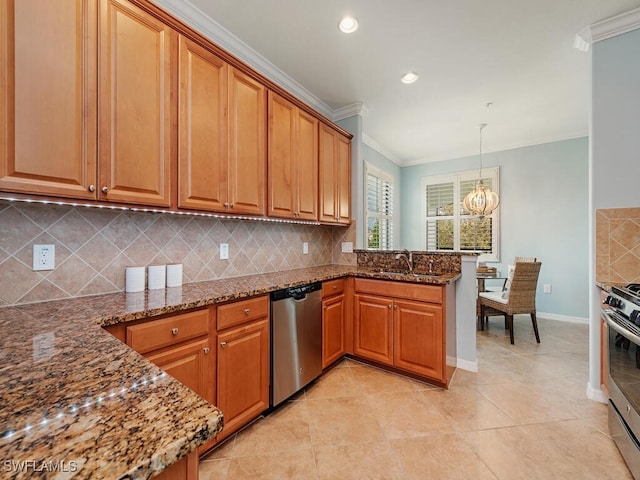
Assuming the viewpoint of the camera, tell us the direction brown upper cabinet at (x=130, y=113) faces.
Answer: facing the viewer and to the right of the viewer

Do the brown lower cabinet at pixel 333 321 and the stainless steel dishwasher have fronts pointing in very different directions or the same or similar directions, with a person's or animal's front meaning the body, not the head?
same or similar directions

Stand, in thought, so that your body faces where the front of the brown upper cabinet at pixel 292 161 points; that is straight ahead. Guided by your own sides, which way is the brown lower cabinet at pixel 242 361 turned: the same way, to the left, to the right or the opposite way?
the same way

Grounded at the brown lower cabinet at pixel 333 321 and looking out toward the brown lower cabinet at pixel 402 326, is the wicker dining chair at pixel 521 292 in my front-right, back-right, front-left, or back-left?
front-left

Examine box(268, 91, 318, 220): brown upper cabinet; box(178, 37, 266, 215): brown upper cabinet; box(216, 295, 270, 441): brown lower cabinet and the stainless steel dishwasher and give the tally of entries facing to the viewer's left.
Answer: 0

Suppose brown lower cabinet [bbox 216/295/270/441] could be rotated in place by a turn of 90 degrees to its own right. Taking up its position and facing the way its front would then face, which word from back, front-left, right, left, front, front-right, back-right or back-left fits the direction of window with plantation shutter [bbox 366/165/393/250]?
back

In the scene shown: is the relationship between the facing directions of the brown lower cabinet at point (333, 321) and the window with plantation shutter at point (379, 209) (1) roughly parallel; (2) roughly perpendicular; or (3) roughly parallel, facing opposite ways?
roughly parallel

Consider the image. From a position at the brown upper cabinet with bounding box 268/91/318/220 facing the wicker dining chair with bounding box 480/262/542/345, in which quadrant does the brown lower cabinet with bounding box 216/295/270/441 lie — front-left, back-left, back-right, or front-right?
back-right

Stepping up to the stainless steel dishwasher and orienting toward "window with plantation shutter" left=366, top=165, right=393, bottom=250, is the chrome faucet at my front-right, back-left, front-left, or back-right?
front-right

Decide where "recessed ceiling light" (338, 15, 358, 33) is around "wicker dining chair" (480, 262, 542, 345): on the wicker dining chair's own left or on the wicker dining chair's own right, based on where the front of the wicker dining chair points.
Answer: on the wicker dining chair's own left

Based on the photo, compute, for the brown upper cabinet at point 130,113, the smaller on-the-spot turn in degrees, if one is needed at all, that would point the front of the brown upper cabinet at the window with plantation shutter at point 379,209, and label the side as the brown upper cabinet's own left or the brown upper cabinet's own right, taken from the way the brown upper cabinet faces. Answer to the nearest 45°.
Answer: approximately 90° to the brown upper cabinet's own left

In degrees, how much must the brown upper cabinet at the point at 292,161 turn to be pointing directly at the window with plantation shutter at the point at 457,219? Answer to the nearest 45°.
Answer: approximately 90° to its left

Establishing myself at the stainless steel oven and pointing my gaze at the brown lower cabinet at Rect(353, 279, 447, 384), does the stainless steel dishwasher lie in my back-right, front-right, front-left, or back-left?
front-left

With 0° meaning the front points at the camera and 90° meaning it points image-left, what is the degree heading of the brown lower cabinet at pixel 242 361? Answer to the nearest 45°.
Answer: approximately 315°
